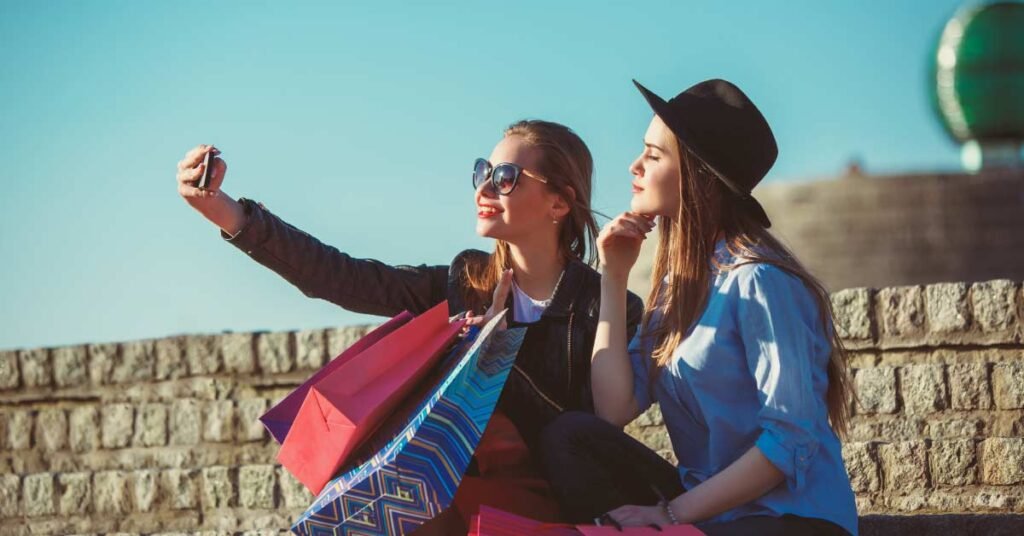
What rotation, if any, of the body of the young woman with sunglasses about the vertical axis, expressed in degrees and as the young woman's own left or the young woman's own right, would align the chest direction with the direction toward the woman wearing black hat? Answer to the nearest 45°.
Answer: approximately 90° to the young woman's own left

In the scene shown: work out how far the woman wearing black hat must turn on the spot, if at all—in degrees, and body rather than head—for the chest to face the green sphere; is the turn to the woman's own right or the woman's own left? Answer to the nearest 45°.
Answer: approximately 90° to the woman's own right

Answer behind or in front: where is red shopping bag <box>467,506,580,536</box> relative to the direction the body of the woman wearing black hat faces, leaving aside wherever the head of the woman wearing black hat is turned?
in front

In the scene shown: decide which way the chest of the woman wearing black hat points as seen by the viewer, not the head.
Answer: to the viewer's left

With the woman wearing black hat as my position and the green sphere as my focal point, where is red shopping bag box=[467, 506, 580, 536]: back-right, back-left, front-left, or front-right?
back-left

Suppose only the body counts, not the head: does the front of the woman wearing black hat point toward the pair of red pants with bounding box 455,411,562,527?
yes

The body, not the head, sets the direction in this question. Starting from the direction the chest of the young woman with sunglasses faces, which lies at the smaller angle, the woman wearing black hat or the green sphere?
the woman wearing black hat

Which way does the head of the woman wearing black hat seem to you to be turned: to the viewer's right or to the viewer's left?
to the viewer's left

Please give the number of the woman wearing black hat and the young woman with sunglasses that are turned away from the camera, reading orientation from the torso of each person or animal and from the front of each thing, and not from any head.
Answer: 0

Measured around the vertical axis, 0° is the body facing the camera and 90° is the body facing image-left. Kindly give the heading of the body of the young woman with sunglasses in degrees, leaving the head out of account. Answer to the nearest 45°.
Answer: approximately 45°

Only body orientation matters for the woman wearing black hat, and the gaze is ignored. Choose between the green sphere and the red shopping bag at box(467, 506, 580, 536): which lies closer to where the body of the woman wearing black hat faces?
the red shopping bag
